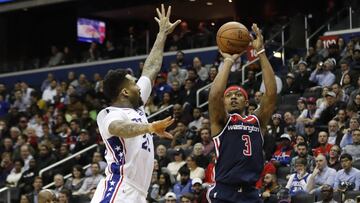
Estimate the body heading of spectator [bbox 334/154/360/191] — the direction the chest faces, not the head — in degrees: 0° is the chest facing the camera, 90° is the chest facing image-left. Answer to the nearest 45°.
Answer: approximately 0°

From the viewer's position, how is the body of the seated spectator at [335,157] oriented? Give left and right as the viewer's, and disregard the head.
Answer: facing the viewer and to the left of the viewer

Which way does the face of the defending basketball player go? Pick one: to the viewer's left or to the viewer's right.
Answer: to the viewer's right

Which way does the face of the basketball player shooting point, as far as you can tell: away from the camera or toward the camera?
toward the camera

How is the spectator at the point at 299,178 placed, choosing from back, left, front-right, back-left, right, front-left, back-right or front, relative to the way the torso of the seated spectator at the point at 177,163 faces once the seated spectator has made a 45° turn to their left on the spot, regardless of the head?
front-left

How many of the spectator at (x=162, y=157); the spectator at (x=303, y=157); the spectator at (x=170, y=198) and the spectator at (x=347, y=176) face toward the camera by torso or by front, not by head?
4

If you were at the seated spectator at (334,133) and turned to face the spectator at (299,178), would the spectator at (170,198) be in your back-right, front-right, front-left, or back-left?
front-right

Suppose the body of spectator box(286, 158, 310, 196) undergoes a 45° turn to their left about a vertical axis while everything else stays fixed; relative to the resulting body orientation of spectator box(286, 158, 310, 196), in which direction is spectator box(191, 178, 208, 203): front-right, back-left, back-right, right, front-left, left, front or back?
right

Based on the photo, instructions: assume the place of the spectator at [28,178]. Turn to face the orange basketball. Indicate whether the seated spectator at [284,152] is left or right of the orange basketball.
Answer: left

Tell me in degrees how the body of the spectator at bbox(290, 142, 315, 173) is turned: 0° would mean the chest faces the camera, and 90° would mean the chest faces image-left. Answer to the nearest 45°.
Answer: approximately 0°

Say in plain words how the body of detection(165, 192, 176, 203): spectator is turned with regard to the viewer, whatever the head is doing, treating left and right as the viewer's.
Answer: facing the viewer
